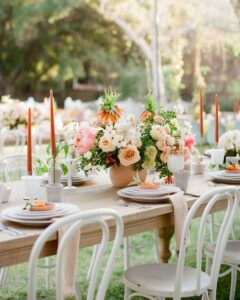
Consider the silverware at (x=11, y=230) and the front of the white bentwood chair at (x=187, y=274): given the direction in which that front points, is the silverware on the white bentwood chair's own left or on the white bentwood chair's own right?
on the white bentwood chair's own left

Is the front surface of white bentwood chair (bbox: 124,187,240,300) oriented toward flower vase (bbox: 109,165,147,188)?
yes

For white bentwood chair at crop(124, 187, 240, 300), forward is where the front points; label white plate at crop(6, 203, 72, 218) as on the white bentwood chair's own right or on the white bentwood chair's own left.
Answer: on the white bentwood chair's own left

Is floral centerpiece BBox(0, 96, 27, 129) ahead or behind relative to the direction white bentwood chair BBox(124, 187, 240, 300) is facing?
ahead

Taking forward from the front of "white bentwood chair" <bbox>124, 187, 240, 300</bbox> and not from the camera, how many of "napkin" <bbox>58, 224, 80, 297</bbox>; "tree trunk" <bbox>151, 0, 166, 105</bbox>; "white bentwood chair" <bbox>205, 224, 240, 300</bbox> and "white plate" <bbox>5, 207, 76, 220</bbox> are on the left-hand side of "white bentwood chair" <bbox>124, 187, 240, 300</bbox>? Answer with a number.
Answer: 2

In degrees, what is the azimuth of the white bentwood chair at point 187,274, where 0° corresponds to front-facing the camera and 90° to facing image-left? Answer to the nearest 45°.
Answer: approximately 135°

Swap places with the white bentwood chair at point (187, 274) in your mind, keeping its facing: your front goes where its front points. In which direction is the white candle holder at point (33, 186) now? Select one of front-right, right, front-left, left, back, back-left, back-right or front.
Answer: front-left

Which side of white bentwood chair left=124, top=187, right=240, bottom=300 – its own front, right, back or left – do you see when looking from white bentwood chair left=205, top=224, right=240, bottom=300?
right

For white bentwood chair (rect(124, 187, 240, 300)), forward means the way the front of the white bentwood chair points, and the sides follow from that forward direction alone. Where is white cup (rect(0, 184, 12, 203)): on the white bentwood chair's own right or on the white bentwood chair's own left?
on the white bentwood chair's own left

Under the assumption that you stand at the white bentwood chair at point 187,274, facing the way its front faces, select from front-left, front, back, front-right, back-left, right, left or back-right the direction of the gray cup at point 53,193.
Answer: front-left

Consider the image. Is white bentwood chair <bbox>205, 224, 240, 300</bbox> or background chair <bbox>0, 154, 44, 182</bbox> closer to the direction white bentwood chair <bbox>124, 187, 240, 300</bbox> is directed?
the background chair

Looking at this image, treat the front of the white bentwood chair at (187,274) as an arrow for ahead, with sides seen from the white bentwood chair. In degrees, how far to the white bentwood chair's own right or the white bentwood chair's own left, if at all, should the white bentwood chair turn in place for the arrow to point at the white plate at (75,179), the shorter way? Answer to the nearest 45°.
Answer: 0° — it already faces it
